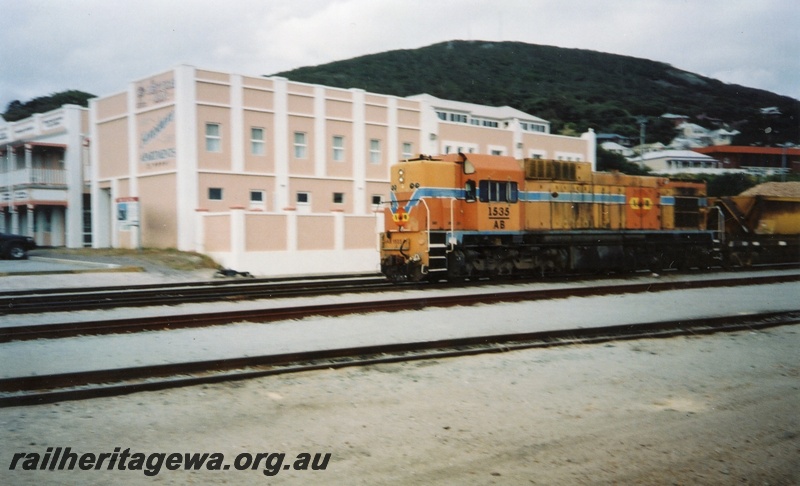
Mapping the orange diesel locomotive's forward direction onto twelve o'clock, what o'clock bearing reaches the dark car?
The dark car is roughly at 2 o'clock from the orange diesel locomotive.

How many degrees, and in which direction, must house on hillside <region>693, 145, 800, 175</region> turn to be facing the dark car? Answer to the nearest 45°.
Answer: approximately 45° to its right

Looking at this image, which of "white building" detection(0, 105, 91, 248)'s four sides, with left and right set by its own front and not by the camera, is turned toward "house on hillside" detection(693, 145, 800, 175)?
left

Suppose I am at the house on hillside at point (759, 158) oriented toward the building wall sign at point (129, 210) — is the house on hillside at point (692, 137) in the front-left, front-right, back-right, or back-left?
back-right

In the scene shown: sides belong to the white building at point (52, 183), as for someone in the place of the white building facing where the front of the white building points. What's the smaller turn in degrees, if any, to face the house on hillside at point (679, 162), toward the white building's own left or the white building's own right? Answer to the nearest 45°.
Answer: approximately 135° to the white building's own left

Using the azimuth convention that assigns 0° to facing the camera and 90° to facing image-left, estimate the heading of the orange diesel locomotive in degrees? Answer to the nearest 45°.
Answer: approximately 45°

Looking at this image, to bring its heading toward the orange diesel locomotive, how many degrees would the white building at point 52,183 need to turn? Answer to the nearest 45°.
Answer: approximately 90° to its left

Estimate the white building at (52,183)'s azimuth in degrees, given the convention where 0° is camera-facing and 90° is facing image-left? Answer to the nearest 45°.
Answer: approximately 45°

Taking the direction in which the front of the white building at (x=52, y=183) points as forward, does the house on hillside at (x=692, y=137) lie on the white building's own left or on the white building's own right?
on the white building's own left

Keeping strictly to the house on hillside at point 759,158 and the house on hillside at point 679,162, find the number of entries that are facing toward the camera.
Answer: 2

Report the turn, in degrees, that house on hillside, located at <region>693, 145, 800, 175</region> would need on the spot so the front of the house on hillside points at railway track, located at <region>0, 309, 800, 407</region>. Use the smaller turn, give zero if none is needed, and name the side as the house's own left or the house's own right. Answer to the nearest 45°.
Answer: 0° — it already faces it
